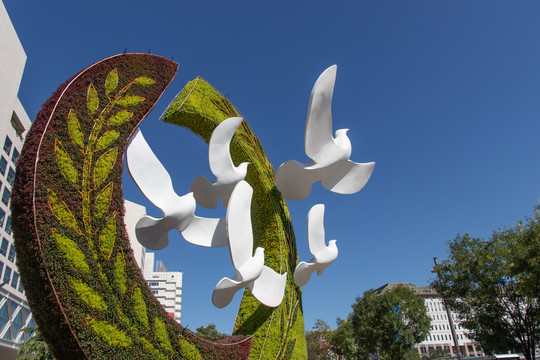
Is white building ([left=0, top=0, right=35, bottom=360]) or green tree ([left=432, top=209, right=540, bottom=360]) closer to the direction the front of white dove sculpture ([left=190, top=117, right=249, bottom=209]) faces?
the green tree

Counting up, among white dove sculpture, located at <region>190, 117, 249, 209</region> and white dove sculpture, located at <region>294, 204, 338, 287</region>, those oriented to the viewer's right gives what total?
2

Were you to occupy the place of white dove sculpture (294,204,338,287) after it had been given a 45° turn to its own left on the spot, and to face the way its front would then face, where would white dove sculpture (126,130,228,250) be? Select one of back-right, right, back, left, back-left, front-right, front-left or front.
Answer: back

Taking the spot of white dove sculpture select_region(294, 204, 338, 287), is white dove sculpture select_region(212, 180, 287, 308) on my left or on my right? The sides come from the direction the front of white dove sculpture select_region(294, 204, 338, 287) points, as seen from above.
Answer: on my right

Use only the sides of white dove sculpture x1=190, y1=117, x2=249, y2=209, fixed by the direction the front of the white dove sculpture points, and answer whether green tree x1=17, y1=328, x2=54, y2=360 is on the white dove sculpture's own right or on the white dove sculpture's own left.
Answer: on the white dove sculpture's own left

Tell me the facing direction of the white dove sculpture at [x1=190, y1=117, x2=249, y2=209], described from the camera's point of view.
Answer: facing to the right of the viewer

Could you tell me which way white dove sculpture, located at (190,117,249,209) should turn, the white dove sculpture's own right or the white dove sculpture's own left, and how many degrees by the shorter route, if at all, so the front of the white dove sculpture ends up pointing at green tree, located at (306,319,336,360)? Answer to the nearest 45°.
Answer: approximately 90° to the white dove sculpture's own left

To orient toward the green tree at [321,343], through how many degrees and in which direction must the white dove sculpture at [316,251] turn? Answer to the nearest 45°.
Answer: approximately 90° to its left

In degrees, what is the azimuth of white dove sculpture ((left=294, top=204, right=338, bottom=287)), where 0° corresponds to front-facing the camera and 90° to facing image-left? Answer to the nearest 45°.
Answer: approximately 270°

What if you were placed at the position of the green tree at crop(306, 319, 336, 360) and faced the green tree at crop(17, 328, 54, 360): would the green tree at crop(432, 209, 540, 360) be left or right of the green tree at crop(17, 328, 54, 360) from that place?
left

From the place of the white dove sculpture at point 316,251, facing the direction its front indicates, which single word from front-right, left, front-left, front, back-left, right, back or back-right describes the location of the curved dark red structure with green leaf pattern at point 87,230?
back-right

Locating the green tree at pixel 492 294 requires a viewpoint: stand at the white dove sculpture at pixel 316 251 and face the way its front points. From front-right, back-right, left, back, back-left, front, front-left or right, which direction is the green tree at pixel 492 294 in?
front-left
